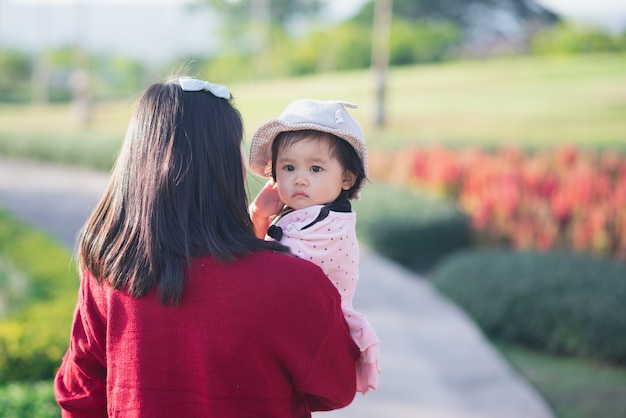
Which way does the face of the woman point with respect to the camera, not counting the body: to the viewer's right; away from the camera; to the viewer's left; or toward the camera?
away from the camera

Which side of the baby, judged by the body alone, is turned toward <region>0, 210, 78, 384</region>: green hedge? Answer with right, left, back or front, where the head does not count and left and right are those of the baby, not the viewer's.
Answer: right

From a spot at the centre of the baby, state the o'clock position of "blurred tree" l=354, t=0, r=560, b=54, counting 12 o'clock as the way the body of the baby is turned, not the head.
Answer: The blurred tree is roughly at 5 o'clock from the baby.

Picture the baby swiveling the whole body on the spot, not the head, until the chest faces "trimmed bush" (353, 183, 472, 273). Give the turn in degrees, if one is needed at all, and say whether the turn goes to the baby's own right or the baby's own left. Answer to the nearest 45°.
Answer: approximately 135° to the baby's own right

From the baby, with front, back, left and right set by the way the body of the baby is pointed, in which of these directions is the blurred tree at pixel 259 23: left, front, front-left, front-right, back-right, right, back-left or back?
back-right

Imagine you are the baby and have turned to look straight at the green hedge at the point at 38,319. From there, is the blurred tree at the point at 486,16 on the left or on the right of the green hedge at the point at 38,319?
right

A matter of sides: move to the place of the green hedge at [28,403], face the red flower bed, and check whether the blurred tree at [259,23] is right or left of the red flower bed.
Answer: left

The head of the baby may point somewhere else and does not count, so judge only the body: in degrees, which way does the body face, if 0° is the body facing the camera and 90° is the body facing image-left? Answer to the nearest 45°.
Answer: approximately 45°

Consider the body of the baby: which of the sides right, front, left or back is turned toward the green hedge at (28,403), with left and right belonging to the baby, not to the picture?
right
